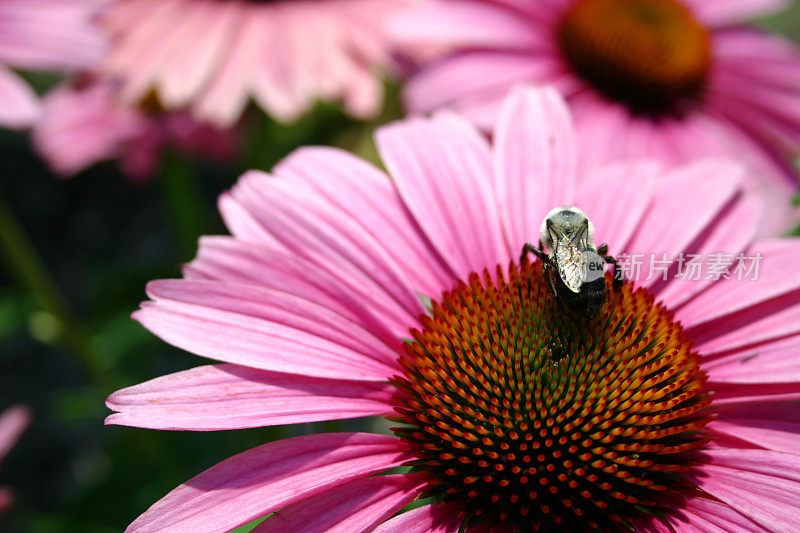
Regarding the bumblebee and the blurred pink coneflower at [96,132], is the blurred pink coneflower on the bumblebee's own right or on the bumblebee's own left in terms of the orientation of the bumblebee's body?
on the bumblebee's own left

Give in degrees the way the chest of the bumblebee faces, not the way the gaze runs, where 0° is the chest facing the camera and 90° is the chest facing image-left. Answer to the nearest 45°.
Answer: approximately 180°

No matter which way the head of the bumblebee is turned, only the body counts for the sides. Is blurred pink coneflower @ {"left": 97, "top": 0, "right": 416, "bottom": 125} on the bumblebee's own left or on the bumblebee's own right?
on the bumblebee's own left

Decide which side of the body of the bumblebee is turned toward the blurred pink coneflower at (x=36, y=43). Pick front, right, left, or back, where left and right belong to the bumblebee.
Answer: left

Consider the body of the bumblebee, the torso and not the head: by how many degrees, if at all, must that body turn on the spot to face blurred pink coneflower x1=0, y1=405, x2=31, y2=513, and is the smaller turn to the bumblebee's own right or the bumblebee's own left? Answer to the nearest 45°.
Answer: approximately 90° to the bumblebee's own left

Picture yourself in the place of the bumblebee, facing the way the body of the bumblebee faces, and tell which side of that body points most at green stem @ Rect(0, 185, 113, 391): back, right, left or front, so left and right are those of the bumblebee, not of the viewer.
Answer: left
